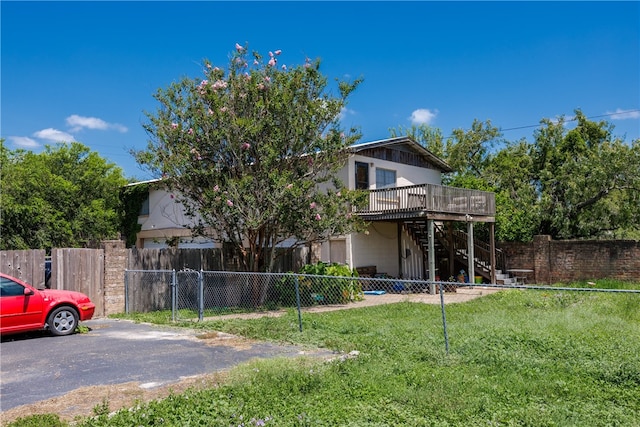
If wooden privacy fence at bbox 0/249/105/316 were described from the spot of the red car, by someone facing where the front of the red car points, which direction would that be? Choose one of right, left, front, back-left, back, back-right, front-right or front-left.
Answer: left

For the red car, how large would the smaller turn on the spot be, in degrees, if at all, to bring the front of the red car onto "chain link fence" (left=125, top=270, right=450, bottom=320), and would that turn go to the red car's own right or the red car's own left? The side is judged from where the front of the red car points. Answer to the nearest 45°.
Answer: approximately 45° to the red car's own left

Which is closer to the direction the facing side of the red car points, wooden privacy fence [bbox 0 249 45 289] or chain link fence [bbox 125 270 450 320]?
the chain link fence

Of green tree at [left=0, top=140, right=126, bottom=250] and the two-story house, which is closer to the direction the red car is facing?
the two-story house

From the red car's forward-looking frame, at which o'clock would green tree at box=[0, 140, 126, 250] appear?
The green tree is roughly at 9 o'clock from the red car.

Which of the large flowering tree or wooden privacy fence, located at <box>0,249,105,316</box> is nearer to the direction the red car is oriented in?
the large flowering tree

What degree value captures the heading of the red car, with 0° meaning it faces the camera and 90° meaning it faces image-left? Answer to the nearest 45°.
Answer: approximately 270°

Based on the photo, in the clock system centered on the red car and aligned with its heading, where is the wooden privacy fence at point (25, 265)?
The wooden privacy fence is roughly at 9 o'clock from the red car.
